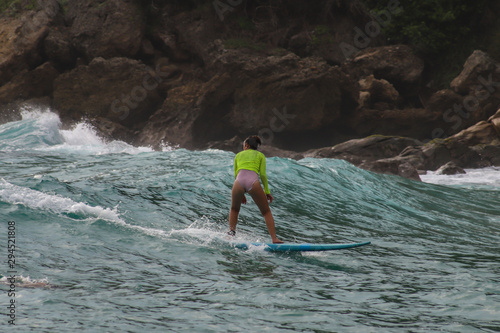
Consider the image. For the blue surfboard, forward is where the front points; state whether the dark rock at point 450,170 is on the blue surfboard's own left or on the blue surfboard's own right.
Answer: on the blue surfboard's own left

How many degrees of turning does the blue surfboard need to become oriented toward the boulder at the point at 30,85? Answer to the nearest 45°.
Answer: approximately 135° to its left

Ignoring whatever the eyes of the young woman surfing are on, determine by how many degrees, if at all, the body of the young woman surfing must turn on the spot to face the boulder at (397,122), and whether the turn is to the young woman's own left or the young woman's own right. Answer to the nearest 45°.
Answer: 0° — they already face it

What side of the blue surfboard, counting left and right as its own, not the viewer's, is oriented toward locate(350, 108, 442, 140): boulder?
left

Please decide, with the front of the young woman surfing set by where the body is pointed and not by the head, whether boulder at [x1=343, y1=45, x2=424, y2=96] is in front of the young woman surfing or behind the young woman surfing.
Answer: in front

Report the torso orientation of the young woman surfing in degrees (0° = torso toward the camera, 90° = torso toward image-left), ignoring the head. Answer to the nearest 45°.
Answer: approximately 180°

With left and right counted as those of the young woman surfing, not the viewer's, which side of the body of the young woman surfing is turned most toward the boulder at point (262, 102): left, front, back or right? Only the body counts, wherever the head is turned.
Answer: front

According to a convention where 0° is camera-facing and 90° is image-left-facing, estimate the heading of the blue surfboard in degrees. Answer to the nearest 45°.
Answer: approximately 270°
